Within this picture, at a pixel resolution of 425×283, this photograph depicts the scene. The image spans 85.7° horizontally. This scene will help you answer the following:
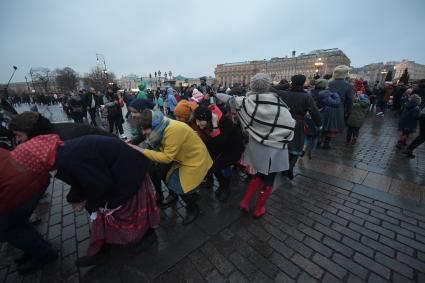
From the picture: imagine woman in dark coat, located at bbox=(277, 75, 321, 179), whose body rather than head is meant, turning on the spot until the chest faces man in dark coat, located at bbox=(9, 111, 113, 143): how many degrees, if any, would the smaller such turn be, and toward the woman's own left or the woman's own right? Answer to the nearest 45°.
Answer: approximately 135° to the woman's own left

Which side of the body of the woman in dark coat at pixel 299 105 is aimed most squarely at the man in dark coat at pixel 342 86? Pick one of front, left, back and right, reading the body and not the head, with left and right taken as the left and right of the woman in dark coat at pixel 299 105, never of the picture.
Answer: front

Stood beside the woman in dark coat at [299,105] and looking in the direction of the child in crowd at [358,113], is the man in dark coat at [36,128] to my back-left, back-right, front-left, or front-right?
back-left

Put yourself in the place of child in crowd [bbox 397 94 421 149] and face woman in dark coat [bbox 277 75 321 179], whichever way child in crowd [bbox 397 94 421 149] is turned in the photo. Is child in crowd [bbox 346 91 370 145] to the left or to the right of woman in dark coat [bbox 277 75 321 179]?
right

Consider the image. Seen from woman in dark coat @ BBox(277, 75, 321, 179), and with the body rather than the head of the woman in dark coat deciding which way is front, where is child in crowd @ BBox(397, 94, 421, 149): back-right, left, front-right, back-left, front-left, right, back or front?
front-right
